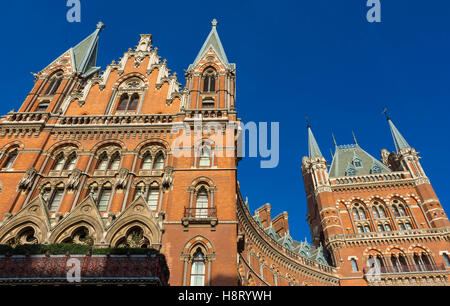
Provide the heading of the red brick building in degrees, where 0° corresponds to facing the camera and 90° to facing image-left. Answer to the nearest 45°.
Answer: approximately 0°
